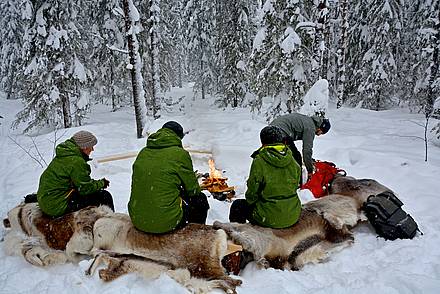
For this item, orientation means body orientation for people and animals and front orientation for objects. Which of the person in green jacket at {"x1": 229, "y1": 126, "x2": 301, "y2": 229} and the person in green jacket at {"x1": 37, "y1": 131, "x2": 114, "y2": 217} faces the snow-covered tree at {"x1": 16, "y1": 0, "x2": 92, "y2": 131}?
the person in green jacket at {"x1": 229, "y1": 126, "x2": 301, "y2": 229}

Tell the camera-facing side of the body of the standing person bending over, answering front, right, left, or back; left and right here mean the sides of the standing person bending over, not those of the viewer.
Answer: right

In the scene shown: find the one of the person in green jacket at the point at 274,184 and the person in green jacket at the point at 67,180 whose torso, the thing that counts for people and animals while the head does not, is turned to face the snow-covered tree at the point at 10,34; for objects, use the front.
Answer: the person in green jacket at the point at 274,184

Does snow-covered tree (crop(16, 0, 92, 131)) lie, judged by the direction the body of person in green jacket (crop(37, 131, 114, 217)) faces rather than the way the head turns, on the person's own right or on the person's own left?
on the person's own left

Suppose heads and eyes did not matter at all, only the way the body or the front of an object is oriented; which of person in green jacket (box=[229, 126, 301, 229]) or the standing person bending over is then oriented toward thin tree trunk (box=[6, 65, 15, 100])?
the person in green jacket

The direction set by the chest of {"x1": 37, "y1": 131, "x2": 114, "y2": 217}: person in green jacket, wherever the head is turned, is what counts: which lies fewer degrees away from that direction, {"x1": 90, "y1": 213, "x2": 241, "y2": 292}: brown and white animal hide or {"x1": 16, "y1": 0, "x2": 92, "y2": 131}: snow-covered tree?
the brown and white animal hide

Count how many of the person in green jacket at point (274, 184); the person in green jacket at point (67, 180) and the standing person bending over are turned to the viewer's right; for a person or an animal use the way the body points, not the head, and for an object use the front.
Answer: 2

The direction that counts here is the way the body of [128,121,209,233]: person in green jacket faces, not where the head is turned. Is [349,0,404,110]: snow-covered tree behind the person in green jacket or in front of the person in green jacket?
in front

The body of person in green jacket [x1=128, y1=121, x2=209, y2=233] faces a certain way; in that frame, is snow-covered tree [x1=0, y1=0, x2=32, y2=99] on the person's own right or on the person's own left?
on the person's own left

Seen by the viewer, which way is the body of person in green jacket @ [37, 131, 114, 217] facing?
to the viewer's right

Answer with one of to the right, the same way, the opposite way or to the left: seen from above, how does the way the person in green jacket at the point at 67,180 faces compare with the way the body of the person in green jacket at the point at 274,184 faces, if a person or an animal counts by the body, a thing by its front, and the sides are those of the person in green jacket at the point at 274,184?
to the right

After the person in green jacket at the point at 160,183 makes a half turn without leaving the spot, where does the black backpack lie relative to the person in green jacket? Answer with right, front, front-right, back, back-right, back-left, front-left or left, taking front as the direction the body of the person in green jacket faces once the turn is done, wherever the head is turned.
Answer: back-left

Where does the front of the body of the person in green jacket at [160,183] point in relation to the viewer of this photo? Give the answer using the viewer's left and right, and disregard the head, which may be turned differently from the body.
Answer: facing away from the viewer and to the right of the viewer

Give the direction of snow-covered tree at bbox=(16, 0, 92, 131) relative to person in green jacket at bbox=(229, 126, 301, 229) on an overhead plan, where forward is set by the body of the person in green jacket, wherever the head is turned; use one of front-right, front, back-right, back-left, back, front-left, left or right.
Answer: front

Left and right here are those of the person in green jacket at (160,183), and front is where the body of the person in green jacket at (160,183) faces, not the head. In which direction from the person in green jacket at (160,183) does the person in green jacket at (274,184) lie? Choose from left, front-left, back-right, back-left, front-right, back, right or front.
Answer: front-right

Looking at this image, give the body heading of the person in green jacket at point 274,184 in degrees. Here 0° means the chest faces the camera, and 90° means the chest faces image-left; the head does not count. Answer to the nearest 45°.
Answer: approximately 135°

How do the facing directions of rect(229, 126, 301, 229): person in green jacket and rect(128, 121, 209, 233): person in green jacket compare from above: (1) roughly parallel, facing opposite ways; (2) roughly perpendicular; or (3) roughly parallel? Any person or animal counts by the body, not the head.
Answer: roughly perpendicular
